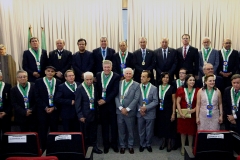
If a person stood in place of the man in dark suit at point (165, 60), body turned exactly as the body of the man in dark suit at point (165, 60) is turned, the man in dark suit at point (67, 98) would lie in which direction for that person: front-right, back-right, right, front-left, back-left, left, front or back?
front-right

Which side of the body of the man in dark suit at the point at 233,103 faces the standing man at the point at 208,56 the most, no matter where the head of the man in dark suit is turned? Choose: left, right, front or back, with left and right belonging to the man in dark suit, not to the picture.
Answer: back

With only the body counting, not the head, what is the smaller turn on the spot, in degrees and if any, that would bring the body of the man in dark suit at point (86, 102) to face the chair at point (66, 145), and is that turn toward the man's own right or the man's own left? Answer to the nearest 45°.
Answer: approximately 45° to the man's own right

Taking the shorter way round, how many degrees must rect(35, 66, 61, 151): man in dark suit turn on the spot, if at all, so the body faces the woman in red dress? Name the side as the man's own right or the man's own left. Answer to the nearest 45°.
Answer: approximately 90° to the man's own left

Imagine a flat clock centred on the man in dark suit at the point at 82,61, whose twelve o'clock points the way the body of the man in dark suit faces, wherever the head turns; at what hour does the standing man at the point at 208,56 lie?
The standing man is roughly at 9 o'clock from the man in dark suit.

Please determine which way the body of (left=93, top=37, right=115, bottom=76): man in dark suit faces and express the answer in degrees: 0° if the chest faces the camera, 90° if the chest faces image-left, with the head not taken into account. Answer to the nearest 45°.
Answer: approximately 0°

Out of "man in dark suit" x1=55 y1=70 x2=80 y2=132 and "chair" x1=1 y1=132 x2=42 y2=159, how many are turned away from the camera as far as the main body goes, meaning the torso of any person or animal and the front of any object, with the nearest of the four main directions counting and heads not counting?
1

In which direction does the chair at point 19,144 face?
away from the camera

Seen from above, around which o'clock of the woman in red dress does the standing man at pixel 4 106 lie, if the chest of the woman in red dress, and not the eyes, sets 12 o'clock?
The standing man is roughly at 4 o'clock from the woman in red dress.

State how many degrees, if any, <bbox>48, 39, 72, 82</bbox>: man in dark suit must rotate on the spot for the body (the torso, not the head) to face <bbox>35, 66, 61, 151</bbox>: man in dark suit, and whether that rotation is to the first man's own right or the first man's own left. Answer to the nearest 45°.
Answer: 0° — they already face them

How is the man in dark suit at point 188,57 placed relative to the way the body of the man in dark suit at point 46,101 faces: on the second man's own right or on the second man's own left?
on the second man's own left

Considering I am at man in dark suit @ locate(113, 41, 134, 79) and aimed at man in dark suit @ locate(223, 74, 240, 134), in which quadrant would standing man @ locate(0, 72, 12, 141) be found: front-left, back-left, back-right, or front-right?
back-right

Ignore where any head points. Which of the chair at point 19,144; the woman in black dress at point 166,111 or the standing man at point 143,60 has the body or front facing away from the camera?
the chair
